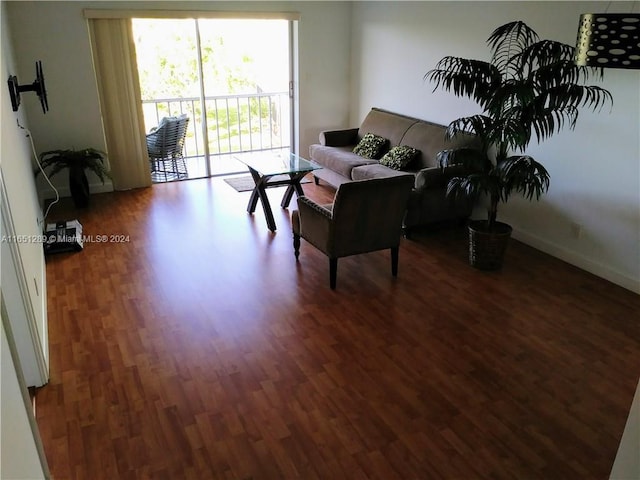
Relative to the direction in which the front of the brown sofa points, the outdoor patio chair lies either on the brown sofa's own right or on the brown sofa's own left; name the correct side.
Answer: on the brown sofa's own right

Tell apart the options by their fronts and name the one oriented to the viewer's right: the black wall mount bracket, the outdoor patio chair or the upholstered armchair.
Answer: the black wall mount bracket

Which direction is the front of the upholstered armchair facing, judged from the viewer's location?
facing away from the viewer and to the left of the viewer

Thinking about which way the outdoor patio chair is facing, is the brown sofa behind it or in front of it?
behind

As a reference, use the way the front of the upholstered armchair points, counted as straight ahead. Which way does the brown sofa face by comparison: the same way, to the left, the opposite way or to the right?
to the left

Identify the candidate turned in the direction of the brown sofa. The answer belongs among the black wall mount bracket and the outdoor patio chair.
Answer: the black wall mount bracket

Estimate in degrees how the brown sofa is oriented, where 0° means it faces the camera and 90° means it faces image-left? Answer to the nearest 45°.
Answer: approximately 45°

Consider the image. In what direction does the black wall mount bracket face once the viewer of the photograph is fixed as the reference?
facing to the right of the viewer
